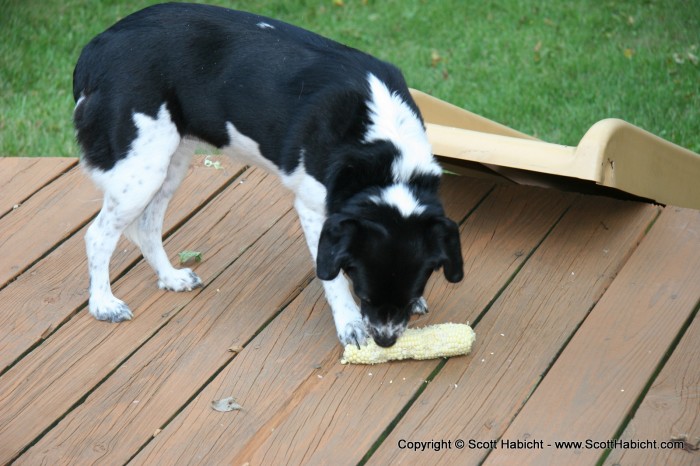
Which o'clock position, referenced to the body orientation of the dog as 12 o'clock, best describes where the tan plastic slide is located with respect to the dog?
The tan plastic slide is roughly at 10 o'clock from the dog.

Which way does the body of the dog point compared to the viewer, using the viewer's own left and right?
facing the viewer and to the right of the viewer

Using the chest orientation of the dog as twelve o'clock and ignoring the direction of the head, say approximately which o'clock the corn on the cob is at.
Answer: The corn on the cob is roughly at 12 o'clock from the dog.

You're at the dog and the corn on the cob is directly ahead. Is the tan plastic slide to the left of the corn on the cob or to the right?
left

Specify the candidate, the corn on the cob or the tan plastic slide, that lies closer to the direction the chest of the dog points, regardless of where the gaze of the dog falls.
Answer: the corn on the cob
